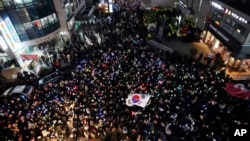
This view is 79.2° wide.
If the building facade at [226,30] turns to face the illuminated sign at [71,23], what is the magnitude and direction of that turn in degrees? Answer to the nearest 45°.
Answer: approximately 45° to its right

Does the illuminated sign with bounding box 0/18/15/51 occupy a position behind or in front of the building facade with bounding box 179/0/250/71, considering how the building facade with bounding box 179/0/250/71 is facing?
in front

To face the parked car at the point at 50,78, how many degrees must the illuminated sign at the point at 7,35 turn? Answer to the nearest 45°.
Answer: approximately 45° to its right

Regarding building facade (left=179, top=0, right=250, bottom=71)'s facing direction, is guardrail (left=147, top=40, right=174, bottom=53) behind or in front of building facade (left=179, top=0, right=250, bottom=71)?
in front

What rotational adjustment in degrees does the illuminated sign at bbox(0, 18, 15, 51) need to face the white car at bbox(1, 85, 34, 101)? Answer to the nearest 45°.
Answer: approximately 45° to its right

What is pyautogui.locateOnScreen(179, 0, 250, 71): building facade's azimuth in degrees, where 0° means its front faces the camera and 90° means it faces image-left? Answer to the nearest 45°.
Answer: approximately 45°

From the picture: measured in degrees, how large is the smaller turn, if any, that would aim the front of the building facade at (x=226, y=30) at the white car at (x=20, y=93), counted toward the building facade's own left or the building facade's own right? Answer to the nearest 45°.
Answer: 0° — it already faces it

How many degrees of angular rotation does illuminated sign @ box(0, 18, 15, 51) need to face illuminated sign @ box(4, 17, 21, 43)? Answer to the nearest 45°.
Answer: approximately 90° to its left
